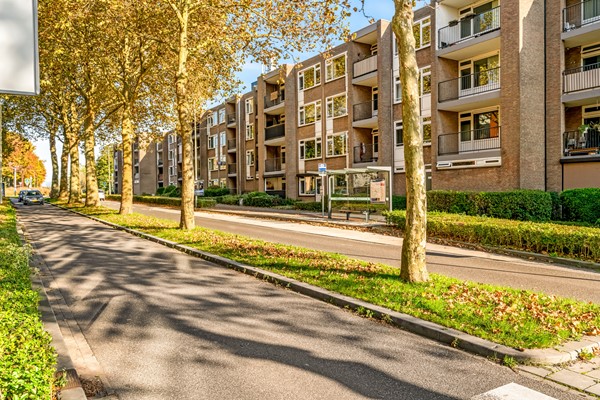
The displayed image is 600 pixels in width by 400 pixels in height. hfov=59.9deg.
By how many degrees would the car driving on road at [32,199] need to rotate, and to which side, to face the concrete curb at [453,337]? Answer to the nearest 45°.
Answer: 0° — it already faces it

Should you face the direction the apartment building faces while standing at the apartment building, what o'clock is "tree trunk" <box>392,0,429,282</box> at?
The tree trunk is roughly at 11 o'clock from the apartment building.

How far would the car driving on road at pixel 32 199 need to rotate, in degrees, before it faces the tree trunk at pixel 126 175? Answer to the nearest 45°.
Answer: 0° — it already faces it

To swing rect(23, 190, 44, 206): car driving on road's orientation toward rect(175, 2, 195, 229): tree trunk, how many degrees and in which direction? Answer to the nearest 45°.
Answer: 0° — it already faces it

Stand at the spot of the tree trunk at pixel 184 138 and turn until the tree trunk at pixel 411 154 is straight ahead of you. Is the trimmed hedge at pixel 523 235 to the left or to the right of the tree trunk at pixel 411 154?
left

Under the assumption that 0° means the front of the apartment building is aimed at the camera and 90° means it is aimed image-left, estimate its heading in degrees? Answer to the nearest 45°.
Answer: approximately 45°

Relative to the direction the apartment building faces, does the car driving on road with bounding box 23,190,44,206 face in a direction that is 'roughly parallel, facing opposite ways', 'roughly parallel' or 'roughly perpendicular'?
roughly perpendicular

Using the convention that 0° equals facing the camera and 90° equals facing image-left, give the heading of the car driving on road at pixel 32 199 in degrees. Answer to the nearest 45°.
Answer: approximately 0°
